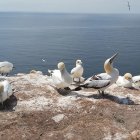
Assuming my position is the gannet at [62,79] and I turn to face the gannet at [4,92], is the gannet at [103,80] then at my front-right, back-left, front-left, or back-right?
back-left

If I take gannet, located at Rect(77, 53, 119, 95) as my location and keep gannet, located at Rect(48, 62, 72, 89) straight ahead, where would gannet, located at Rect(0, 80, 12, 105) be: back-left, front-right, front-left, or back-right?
front-left

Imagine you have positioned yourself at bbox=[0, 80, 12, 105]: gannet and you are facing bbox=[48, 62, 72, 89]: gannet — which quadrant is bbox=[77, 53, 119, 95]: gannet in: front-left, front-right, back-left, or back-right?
front-right

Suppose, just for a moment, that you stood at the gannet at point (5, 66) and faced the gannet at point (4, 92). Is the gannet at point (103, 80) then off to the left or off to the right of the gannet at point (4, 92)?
left

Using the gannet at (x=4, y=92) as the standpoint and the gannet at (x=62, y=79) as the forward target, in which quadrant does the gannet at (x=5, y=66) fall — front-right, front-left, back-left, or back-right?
front-left

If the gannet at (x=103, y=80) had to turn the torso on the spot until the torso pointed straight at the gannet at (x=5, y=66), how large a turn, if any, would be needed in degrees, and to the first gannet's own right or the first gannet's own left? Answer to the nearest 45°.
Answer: approximately 135° to the first gannet's own left

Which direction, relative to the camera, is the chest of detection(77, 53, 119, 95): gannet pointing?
to the viewer's right

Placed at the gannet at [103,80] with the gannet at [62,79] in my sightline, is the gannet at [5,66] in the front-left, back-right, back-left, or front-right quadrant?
front-right

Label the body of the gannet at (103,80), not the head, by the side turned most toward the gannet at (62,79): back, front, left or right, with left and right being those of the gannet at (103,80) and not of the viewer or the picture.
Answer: back
